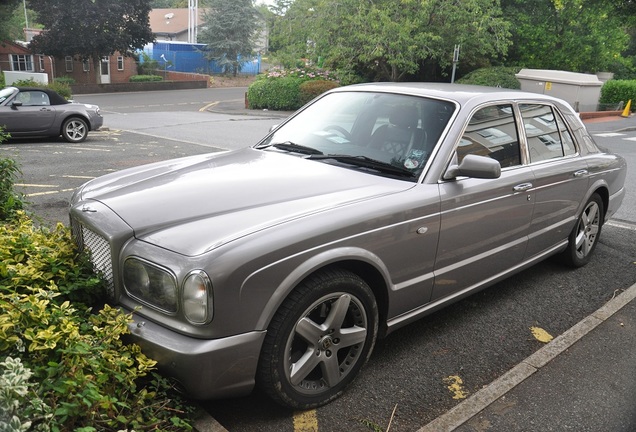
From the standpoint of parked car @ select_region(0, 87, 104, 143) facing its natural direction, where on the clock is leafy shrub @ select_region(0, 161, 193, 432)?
The leafy shrub is roughly at 9 o'clock from the parked car.

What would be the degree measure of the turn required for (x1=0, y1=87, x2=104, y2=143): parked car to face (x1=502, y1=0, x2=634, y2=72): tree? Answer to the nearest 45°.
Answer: approximately 180°

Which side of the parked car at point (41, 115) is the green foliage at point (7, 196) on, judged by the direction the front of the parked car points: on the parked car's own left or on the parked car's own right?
on the parked car's own left

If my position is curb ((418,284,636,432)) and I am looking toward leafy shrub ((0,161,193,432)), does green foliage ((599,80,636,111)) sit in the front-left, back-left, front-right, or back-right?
back-right

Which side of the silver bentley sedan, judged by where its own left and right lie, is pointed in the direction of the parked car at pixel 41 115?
right

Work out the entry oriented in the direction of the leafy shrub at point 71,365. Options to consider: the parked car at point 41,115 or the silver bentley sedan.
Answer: the silver bentley sedan

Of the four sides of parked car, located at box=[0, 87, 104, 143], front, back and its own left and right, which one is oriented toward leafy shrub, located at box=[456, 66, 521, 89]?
back

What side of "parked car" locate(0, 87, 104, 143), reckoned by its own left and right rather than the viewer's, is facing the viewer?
left

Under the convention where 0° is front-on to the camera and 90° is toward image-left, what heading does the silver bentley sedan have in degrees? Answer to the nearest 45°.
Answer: approximately 45°

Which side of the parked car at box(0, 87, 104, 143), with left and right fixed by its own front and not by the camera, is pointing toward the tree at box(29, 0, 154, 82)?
right

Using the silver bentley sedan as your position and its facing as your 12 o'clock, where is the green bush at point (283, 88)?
The green bush is roughly at 4 o'clock from the silver bentley sedan.
